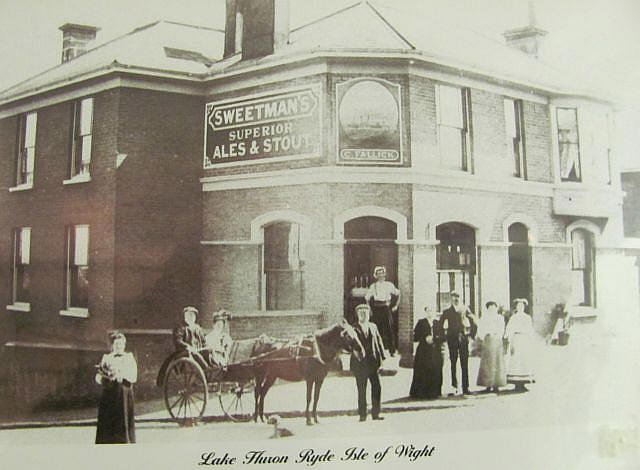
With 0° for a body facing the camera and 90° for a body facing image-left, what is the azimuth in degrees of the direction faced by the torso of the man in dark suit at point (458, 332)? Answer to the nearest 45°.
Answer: approximately 0°

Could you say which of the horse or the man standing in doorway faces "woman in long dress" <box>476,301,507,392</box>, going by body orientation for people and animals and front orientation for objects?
the horse

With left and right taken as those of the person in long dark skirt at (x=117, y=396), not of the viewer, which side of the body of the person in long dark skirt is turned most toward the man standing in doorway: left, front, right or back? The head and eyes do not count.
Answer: left

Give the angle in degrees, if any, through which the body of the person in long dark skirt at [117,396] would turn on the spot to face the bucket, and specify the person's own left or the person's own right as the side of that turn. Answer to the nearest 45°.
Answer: approximately 90° to the person's own left

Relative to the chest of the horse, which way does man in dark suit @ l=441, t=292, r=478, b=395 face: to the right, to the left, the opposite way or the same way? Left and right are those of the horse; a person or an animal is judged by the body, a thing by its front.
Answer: to the right

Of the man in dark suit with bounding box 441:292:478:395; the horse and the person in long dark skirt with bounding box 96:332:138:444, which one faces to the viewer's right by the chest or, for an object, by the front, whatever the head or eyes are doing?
the horse

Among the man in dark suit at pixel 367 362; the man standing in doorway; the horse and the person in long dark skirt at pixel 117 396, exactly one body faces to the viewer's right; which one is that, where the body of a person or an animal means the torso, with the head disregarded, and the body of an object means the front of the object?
the horse

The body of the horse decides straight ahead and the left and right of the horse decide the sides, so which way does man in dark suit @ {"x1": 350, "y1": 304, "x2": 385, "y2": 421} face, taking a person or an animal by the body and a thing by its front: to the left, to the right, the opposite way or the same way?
to the right

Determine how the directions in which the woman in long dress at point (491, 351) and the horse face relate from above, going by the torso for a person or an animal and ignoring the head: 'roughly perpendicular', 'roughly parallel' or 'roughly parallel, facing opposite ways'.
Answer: roughly perpendicular
